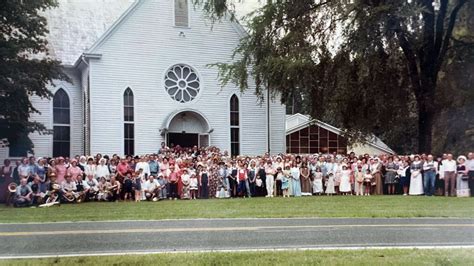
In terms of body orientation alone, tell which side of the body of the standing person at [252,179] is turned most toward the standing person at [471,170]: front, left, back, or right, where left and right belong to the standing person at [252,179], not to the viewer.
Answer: left

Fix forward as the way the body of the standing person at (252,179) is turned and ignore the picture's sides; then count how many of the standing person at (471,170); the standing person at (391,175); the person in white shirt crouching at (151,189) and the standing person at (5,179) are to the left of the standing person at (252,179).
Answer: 2

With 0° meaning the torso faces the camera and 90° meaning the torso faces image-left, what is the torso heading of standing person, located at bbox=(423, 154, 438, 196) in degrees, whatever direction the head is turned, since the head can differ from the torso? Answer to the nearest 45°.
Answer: approximately 0°

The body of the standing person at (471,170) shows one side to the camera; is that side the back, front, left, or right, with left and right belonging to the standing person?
front

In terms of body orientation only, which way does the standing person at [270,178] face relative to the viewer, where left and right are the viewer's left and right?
facing the viewer

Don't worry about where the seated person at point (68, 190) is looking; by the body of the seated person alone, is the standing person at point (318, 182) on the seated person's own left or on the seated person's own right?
on the seated person's own left

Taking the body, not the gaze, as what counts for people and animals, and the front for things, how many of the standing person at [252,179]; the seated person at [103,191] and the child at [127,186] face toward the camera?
3

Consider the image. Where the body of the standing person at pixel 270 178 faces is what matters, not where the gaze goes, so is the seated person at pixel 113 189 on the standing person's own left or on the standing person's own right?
on the standing person's own right

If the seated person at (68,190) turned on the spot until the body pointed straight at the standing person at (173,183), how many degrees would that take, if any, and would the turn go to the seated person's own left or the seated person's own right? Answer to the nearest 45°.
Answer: approximately 135° to the seated person's own left

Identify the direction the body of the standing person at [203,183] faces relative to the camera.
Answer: toward the camera

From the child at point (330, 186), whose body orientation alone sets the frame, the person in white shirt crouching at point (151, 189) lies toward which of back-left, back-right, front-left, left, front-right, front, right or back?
front-right
